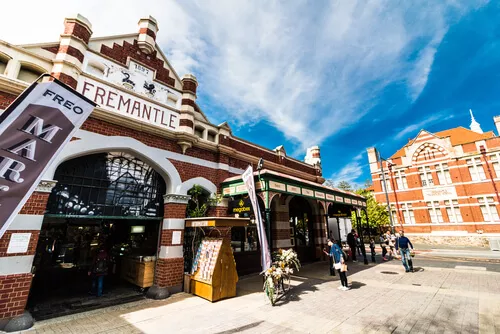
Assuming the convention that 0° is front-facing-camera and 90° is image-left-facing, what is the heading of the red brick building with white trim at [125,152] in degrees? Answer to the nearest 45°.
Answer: approximately 315°

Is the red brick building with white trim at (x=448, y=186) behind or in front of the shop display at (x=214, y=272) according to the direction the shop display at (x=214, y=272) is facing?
behind

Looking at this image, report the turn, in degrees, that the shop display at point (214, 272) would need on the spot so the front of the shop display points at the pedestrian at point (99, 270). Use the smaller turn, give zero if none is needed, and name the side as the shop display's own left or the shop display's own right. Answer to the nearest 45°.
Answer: approximately 45° to the shop display's own right

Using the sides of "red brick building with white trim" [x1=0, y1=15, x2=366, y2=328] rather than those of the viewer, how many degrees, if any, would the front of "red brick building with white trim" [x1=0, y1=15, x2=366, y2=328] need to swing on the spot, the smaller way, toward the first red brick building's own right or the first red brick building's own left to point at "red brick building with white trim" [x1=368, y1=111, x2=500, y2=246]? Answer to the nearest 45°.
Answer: approximately 45° to the first red brick building's own left

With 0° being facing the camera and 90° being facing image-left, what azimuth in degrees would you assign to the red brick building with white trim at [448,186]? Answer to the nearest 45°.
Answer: approximately 45°

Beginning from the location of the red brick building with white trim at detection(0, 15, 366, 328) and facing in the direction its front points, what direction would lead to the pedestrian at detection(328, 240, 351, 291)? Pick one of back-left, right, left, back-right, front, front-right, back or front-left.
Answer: front-left

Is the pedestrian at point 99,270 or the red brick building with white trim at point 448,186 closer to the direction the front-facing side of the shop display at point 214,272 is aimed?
the pedestrian

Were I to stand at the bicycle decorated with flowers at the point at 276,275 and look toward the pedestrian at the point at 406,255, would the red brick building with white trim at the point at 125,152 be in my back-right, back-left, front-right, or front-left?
back-left
